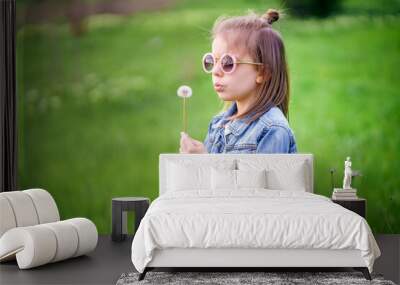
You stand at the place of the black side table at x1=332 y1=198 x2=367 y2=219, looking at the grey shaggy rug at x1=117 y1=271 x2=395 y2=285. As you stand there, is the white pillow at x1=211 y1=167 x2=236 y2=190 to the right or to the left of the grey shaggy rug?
right

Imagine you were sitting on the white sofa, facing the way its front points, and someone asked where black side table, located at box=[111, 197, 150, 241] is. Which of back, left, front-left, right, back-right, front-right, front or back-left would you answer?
left

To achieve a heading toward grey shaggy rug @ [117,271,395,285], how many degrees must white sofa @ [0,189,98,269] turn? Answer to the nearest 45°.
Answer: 0° — it already faces it

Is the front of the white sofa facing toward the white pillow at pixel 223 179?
no

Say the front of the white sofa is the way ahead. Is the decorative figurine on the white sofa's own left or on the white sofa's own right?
on the white sofa's own left

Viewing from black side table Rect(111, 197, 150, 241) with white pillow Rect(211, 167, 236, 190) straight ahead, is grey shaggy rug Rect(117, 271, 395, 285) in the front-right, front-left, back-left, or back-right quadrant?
front-right

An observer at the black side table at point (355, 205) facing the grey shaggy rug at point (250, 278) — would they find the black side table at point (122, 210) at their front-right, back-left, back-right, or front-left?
front-right

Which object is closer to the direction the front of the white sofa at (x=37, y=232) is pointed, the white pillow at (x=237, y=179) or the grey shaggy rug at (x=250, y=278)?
the grey shaggy rug

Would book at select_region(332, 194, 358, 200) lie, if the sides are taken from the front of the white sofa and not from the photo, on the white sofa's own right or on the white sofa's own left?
on the white sofa's own left

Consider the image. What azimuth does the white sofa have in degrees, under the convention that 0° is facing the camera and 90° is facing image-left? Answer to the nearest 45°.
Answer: approximately 315°

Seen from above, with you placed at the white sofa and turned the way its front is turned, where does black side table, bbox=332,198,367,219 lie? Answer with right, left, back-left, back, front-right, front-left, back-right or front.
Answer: front-left

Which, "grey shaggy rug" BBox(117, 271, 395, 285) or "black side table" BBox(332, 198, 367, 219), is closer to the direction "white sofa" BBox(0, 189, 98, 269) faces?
the grey shaggy rug

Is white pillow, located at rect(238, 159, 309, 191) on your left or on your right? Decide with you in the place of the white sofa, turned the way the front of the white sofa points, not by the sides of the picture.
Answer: on your left
